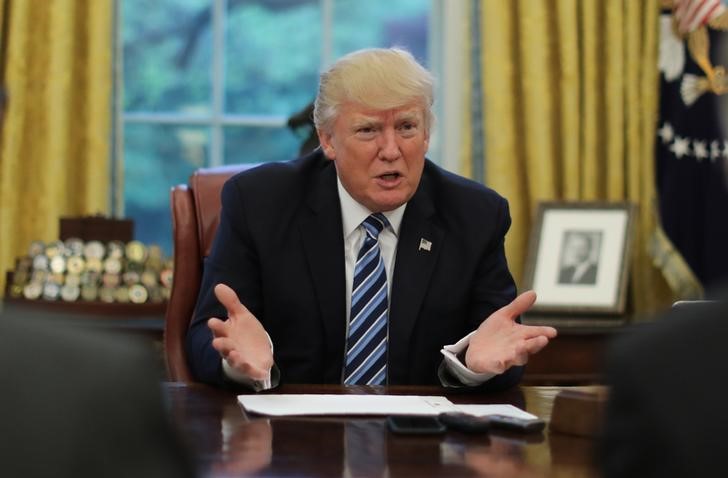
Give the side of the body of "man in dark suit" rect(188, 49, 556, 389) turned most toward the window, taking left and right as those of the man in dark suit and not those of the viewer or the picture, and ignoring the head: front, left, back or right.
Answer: back

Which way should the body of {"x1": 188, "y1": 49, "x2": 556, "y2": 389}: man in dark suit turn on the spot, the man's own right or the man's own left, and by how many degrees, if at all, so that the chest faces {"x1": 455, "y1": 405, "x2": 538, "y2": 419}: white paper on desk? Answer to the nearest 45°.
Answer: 0° — they already face it

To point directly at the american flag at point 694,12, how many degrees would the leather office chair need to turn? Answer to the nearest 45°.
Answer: approximately 90° to its left

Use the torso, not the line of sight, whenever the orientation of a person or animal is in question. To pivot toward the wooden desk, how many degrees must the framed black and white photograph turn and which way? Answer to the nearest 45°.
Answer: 0° — it already faces it

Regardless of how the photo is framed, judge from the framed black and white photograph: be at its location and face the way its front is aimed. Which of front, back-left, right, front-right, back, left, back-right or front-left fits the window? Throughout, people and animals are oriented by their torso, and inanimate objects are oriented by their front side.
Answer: right

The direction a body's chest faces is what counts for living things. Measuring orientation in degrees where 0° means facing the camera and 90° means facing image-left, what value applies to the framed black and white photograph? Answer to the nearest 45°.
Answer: approximately 0°

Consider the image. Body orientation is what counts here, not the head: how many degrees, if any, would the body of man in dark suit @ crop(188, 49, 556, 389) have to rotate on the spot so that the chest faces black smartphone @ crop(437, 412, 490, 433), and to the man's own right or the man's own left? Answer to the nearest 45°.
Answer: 0° — they already face it

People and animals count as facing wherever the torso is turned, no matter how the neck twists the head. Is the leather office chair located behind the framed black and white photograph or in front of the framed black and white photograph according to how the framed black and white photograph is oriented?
in front

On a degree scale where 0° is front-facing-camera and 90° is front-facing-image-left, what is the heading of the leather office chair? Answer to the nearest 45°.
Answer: approximately 315°

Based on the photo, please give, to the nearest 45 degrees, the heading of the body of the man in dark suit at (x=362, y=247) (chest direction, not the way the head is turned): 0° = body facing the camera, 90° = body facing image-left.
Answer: approximately 0°

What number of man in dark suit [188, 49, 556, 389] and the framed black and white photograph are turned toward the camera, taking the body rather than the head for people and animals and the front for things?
2

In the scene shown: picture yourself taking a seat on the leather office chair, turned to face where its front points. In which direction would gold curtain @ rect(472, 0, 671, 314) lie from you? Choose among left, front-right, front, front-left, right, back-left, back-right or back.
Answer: left
